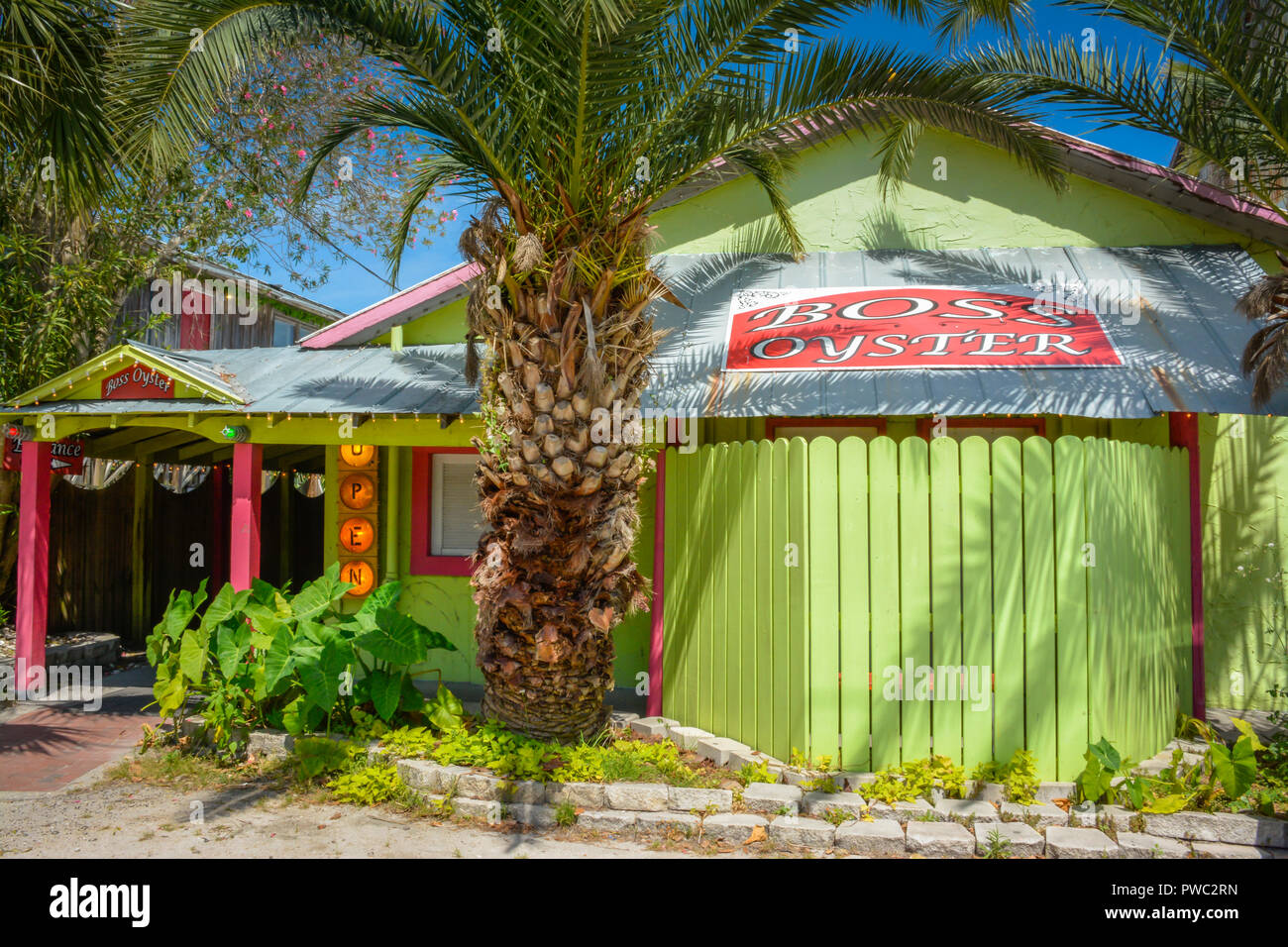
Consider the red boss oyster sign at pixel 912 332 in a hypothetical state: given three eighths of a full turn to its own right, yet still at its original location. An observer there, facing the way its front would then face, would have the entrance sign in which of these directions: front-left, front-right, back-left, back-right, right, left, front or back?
front-left

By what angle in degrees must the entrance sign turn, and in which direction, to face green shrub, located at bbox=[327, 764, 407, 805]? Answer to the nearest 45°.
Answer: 0° — it already faces it

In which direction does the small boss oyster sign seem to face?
toward the camera

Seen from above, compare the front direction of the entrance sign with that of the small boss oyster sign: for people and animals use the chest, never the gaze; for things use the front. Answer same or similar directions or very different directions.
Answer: same or similar directions

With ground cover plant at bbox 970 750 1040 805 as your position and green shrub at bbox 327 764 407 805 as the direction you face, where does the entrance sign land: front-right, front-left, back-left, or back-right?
front-right

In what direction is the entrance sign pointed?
toward the camera

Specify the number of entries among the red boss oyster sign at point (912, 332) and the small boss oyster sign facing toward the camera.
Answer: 2

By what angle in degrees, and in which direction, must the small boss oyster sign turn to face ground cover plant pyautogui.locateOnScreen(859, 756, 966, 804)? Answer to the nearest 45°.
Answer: approximately 45° to its left

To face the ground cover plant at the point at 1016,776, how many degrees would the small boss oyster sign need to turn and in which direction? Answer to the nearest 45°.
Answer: approximately 45° to its left

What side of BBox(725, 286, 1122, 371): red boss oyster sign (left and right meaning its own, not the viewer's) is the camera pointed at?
front
